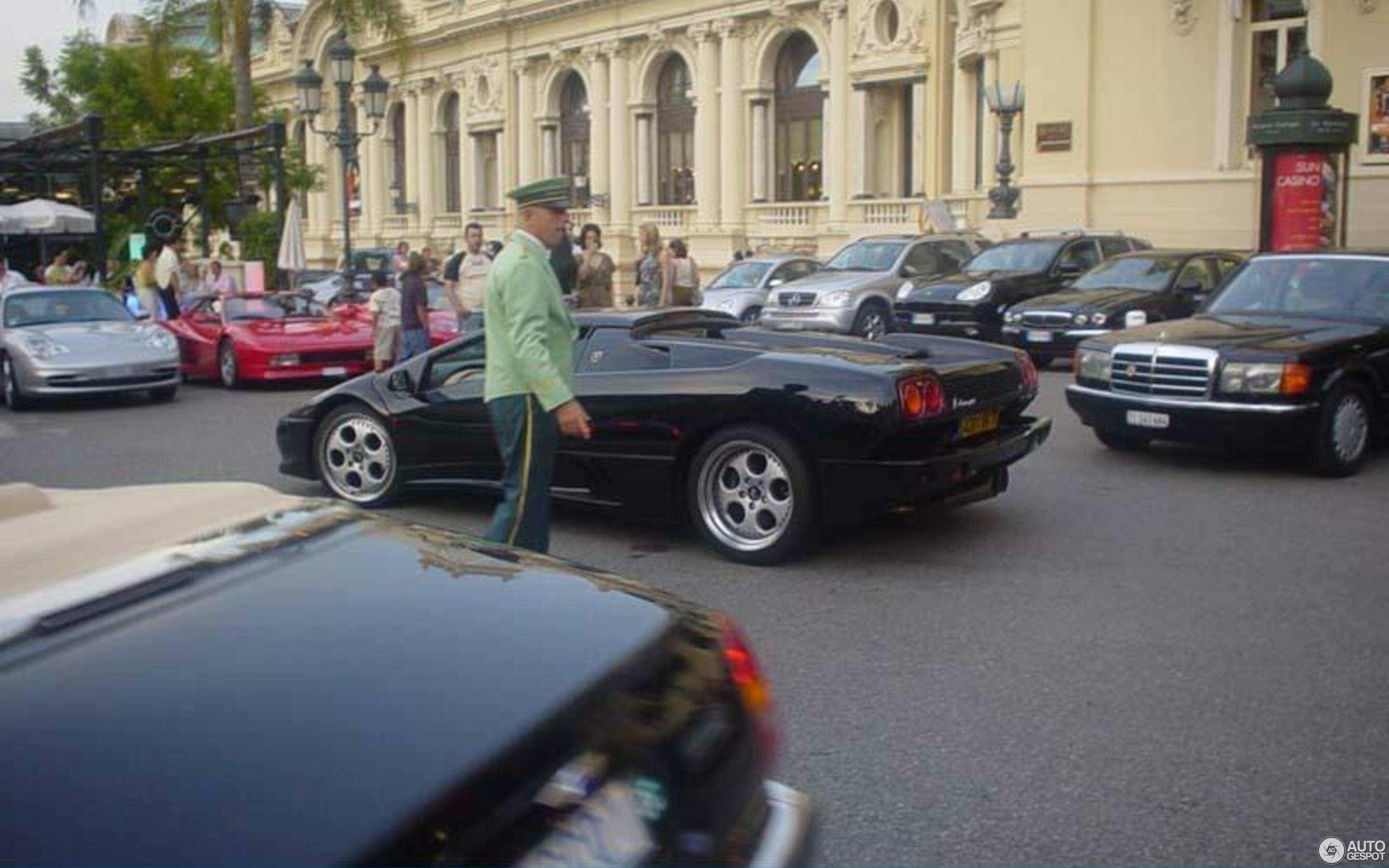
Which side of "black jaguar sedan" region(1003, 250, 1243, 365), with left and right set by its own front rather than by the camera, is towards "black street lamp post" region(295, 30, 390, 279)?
right

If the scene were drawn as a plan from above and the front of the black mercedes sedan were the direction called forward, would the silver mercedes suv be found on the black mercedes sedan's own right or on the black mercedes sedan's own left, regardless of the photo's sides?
on the black mercedes sedan's own right

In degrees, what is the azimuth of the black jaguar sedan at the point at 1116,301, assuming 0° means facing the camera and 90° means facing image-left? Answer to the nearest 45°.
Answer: approximately 45°

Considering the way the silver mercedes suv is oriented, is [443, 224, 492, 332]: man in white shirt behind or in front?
in front

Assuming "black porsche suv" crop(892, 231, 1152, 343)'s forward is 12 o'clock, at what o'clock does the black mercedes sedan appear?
The black mercedes sedan is roughly at 10 o'clock from the black porsche suv.

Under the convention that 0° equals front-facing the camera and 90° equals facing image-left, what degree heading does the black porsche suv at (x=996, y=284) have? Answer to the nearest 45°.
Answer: approximately 45°

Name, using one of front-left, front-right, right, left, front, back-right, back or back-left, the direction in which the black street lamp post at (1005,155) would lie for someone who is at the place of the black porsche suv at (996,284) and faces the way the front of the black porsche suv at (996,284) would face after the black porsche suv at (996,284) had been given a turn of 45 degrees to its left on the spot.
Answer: back

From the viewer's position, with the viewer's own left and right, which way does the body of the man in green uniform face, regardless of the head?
facing to the right of the viewer

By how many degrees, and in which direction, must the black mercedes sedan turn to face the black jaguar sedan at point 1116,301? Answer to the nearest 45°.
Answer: approximately 135° to its right
